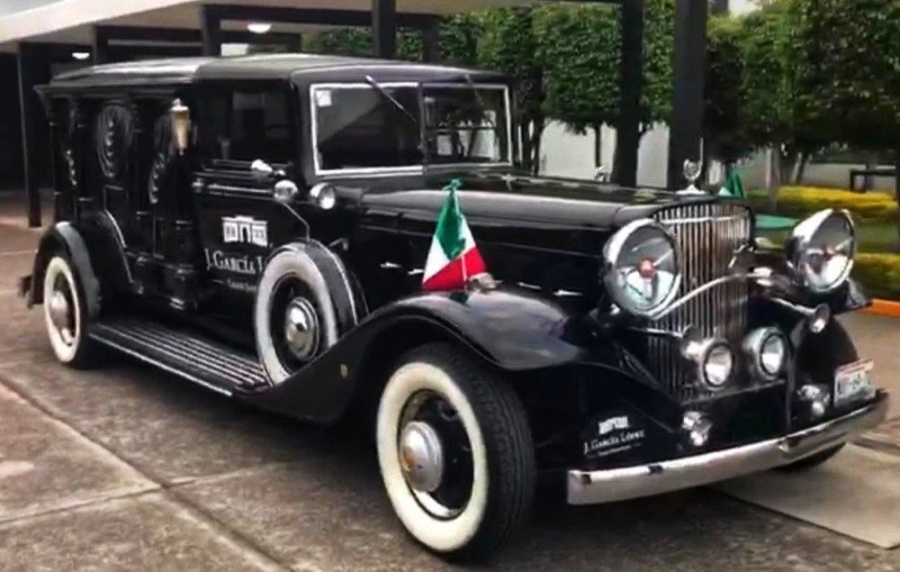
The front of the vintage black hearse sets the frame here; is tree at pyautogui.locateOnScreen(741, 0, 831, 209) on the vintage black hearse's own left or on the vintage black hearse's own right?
on the vintage black hearse's own left

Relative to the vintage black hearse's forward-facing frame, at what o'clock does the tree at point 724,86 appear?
The tree is roughly at 8 o'clock from the vintage black hearse.

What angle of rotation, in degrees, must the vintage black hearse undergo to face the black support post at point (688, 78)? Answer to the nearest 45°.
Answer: approximately 90° to its left

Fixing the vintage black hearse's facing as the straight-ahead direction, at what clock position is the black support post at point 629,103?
The black support post is roughly at 8 o'clock from the vintage black hearse.

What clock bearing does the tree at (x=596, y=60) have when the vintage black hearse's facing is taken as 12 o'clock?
The tree is roughly at 8 o'clock from the vintage black hearse.

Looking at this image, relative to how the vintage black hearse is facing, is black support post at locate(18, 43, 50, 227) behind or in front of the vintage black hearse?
behind

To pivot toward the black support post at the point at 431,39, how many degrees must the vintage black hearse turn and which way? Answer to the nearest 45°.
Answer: approximately 135° to its left

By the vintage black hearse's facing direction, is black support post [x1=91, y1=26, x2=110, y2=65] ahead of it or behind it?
behind

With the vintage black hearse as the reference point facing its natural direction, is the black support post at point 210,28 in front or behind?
behind

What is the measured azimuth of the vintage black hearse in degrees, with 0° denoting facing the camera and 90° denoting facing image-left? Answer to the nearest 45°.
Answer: approximately 315°
